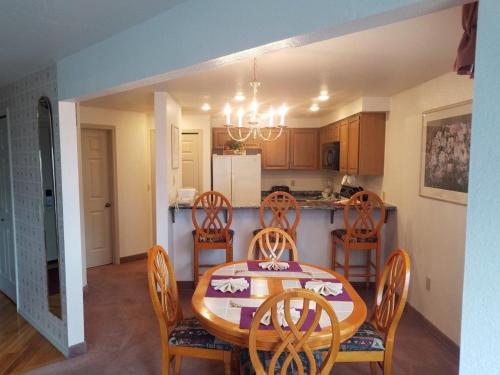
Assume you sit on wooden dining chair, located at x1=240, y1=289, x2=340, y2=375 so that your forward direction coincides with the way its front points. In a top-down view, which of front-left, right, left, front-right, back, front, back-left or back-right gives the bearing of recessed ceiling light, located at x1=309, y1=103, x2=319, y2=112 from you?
front

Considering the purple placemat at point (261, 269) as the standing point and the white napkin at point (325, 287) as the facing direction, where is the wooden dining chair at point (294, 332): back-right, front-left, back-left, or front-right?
front-right

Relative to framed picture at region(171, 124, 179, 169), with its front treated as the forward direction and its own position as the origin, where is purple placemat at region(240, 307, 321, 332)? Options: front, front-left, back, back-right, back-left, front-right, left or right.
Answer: right

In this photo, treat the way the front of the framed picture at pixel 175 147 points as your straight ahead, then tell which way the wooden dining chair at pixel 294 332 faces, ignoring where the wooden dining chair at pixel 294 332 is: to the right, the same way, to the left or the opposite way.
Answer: to the left

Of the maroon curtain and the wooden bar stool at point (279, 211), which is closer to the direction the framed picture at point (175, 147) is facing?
the wooden bar stool

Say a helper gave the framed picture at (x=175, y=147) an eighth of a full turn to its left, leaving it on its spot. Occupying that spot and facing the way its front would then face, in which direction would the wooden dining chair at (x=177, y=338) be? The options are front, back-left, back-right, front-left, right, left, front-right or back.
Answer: back-right

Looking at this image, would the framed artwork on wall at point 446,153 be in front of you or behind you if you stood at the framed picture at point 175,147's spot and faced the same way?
in front

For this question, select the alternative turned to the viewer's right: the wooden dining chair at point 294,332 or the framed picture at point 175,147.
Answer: the framed picture

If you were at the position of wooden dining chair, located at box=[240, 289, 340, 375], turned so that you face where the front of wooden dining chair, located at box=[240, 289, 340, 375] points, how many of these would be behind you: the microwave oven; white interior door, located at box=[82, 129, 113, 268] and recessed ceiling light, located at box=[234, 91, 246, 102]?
0

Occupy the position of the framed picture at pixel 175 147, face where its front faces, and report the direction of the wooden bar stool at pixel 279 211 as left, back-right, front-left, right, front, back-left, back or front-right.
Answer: front-right

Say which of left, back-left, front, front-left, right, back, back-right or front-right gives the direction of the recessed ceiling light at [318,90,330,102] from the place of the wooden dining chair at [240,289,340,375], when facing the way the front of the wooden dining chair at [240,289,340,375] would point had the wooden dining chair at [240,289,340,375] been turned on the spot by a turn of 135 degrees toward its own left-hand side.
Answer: back-right

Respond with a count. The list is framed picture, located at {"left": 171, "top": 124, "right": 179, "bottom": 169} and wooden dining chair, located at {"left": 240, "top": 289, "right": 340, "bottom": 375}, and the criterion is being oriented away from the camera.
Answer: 1

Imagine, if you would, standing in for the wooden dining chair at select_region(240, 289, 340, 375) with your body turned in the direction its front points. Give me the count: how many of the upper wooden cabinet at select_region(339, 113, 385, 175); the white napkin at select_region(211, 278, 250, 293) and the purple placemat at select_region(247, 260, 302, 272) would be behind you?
0

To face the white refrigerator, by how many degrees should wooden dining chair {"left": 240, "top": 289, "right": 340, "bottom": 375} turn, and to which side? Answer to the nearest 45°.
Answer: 0° — it already faces it

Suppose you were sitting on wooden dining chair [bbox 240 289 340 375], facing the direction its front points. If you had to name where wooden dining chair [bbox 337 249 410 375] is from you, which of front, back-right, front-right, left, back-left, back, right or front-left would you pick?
front-right

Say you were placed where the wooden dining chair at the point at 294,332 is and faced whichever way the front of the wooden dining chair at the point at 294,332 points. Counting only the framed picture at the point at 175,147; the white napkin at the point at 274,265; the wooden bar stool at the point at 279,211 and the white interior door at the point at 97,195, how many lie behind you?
0

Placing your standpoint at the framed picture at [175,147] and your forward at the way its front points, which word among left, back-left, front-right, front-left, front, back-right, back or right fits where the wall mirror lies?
back-right

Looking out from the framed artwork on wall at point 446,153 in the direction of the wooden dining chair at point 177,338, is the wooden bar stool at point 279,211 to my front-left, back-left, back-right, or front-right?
front-right

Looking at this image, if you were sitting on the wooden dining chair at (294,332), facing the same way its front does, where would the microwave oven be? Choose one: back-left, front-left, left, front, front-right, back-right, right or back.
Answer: front

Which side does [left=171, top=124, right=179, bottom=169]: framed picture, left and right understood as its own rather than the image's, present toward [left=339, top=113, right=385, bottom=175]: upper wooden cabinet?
front

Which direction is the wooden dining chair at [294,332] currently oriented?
away from the camera

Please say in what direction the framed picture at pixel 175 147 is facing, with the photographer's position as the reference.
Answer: facing to the right of the viewer
